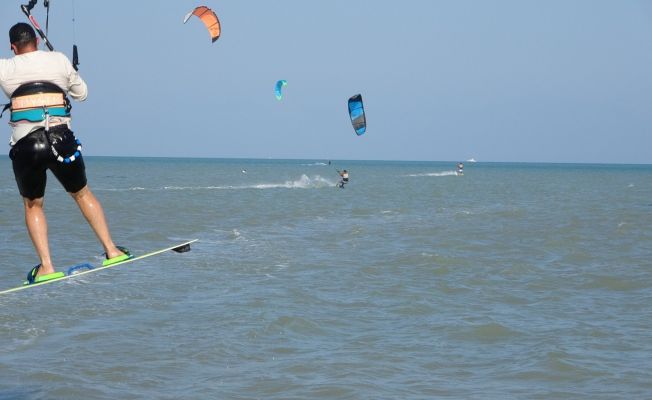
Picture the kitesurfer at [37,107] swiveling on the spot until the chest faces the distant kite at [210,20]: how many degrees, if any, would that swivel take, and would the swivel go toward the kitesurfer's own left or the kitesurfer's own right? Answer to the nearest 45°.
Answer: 0° — they already face it

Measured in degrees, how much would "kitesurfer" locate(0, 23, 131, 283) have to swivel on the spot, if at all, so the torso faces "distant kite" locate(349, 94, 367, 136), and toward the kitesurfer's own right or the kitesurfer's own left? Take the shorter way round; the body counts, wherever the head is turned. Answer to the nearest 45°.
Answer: approximately 45° to the kitesurfer's own right

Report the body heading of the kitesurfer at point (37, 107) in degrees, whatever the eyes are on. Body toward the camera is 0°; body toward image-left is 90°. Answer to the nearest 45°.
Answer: approximately 180°
